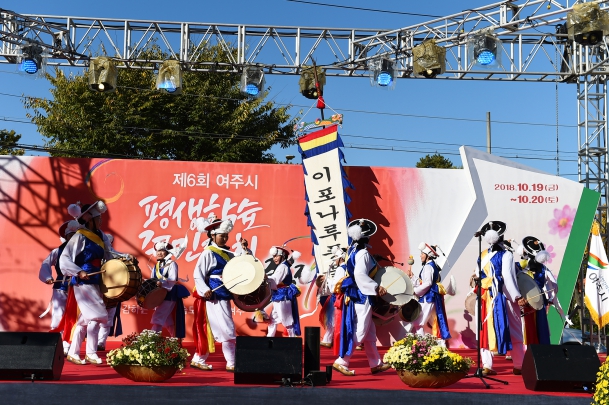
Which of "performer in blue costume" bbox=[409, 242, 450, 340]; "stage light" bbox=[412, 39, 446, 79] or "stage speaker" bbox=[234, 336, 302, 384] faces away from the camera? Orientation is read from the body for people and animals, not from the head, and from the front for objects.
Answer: the stage speaker

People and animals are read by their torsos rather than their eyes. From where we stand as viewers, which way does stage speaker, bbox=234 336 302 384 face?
facing away from the viewer

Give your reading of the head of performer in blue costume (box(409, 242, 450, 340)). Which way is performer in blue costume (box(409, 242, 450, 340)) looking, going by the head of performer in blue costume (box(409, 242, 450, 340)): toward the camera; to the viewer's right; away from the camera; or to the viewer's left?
to the viewer's left

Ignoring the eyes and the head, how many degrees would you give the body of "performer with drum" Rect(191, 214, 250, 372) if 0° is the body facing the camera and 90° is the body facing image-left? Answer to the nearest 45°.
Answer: approximately 315°

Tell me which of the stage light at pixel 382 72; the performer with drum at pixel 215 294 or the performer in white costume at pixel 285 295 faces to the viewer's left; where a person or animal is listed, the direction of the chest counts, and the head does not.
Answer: the performer in white costume

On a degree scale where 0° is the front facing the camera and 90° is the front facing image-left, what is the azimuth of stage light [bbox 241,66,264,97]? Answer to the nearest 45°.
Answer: approximately 0°
